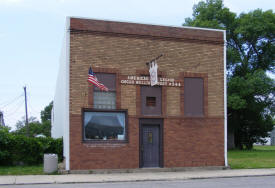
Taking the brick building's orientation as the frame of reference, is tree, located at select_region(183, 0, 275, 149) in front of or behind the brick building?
behind

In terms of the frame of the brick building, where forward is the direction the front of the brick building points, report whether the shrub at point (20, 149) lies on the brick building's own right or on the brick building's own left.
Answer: on the brick building's own right

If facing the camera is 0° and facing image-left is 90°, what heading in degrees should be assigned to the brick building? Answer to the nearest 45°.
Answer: approximately 0°
